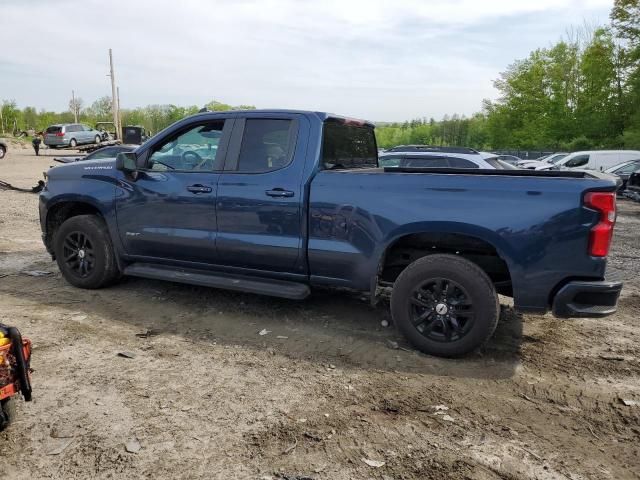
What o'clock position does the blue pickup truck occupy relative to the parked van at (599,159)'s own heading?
The blue pickup truck is roughly at 9 o'clock from the parked van.

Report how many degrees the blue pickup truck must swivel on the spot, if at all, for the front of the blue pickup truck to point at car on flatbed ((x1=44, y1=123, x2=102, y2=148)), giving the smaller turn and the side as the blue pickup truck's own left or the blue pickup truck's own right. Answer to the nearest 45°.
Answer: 0° — it already faces it

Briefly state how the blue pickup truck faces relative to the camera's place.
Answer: facing away from the viewer and to the left of the viewer

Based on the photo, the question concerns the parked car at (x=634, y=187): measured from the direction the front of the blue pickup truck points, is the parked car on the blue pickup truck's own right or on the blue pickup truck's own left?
on the blue pickup truck's own right

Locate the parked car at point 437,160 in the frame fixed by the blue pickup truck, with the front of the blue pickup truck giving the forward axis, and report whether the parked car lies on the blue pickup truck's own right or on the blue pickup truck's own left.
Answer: on the blue pickup truck's own right

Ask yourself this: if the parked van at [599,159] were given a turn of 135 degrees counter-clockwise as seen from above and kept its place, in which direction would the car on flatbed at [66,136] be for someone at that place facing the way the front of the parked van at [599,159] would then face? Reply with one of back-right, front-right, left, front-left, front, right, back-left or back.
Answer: back-right

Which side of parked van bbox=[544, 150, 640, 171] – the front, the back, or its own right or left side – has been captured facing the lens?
left
